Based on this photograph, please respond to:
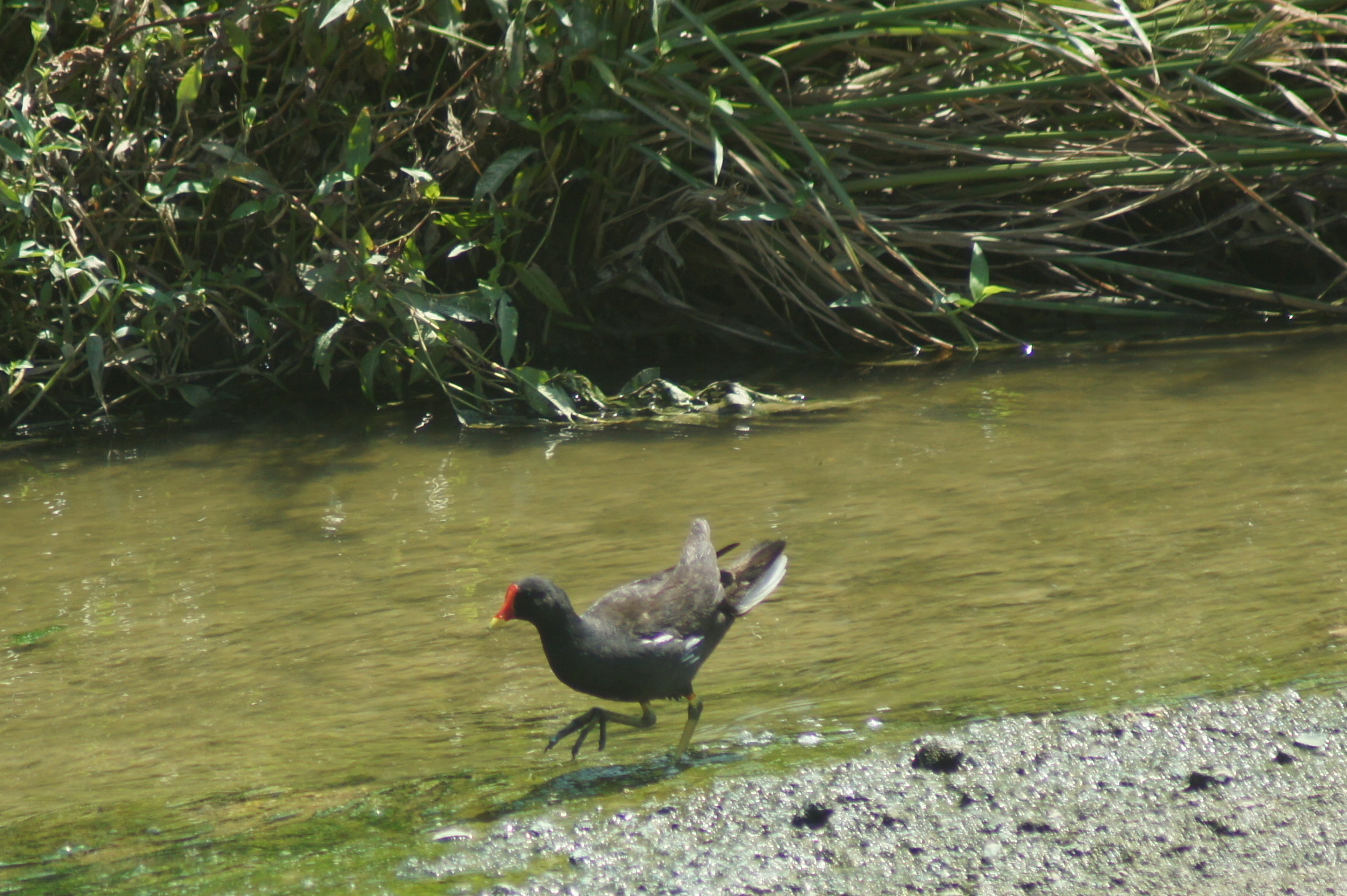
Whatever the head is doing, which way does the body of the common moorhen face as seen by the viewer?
to the viewer's left

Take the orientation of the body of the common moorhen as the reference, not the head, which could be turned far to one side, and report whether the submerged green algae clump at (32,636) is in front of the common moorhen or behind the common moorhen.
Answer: in front
